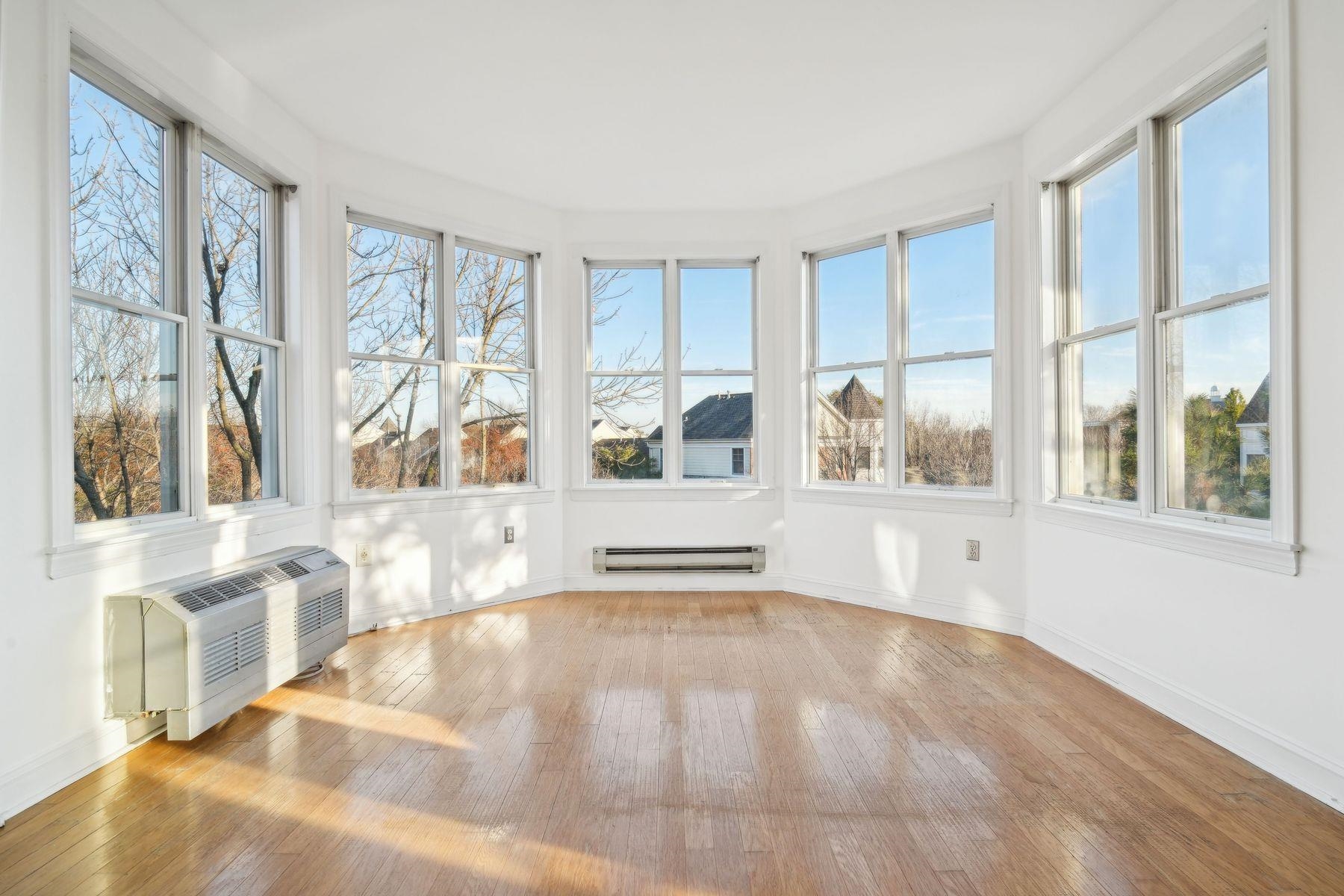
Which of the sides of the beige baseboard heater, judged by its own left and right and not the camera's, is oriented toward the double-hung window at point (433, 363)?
right

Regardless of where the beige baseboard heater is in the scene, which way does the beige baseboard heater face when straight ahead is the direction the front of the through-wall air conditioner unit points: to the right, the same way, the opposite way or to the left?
to the right

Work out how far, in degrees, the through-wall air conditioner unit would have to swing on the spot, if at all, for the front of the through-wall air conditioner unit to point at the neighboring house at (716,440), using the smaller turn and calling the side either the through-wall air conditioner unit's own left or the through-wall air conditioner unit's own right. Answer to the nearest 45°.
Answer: approximately 45° to the through-wall air conditioner unit's own left

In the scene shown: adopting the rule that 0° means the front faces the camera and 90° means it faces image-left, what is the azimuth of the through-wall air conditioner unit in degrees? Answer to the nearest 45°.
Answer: approximately 315°
